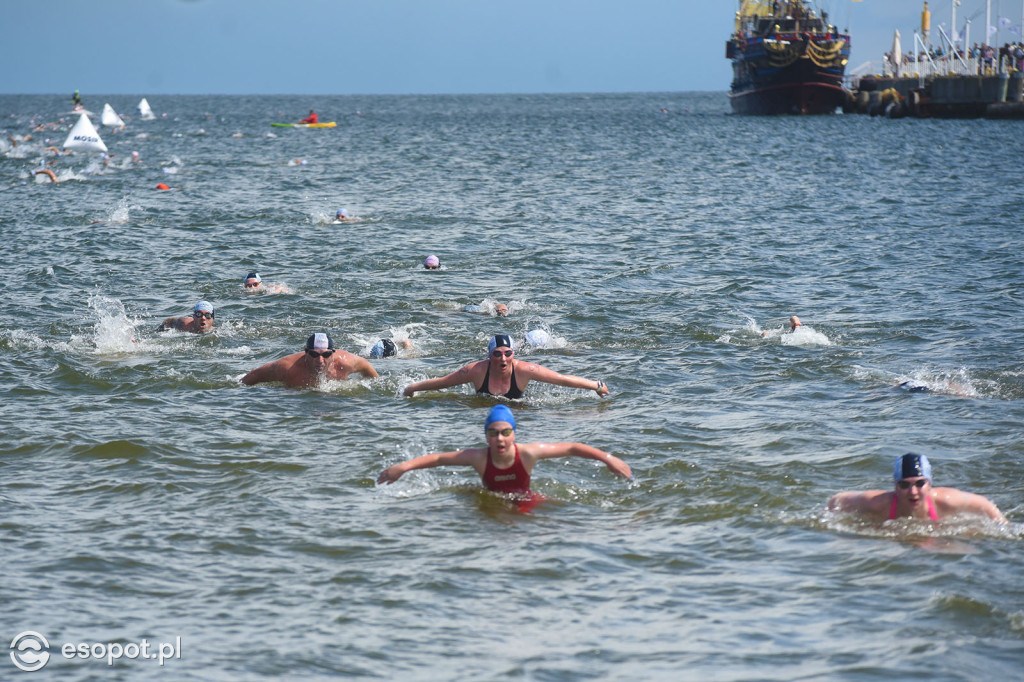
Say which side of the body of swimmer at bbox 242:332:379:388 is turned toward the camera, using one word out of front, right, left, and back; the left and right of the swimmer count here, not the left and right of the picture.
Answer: front

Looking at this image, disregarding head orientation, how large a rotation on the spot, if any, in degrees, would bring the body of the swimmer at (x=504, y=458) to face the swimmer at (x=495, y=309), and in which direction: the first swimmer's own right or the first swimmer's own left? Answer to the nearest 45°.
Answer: approximately 180°

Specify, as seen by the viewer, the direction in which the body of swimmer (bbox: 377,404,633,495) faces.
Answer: toward the camera

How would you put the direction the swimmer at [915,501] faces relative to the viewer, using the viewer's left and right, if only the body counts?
facing the viewer

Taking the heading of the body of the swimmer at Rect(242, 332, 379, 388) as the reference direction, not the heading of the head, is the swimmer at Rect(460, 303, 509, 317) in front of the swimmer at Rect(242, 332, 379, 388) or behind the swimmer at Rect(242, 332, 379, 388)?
behind
